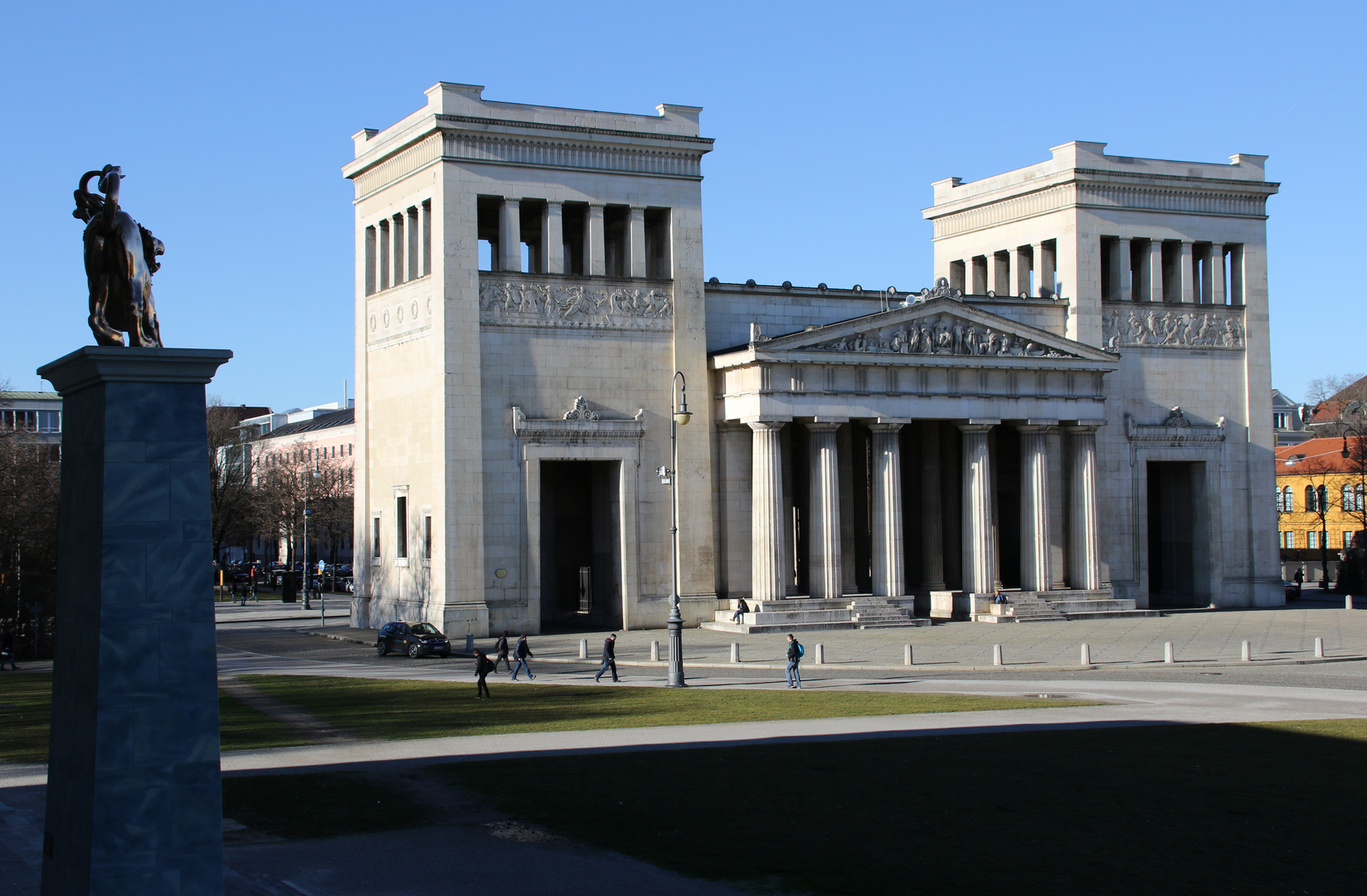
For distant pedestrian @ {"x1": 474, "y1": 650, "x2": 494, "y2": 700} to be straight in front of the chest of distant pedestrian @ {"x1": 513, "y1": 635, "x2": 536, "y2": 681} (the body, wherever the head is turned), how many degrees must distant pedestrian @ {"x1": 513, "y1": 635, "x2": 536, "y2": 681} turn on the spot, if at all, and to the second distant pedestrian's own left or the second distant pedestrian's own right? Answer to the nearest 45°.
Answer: approximately 90° to the second distant pedestrian's own right

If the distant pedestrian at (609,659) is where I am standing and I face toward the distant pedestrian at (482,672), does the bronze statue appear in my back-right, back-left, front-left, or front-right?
front-left

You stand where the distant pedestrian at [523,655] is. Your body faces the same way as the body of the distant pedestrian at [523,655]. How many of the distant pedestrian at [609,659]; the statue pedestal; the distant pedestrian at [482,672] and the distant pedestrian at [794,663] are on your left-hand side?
0

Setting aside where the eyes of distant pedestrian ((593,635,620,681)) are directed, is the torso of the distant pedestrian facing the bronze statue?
no

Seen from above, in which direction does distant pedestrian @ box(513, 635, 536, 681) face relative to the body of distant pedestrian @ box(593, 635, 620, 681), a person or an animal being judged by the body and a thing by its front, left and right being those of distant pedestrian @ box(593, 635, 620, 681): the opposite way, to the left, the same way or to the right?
the same way

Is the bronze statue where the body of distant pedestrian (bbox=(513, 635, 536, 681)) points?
no
